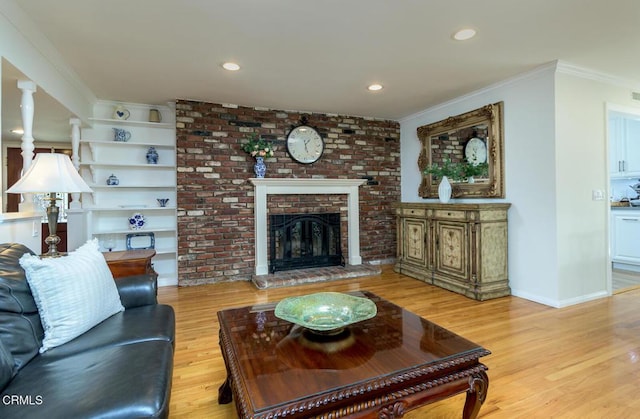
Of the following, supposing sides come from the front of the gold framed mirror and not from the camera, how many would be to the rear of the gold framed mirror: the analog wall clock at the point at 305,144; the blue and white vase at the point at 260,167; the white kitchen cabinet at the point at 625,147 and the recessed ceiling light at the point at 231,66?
1

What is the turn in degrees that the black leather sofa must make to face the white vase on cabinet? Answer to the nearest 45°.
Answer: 0° — it already faces it

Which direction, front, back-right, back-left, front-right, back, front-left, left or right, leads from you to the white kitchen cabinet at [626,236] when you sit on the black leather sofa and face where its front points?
front

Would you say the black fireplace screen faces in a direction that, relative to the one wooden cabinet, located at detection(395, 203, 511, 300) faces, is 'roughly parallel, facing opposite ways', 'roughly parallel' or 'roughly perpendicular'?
roughly perpendicular

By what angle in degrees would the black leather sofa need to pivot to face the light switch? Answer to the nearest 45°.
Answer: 0° — it already faces it

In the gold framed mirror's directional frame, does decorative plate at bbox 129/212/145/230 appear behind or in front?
in front

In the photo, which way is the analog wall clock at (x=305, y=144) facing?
toward the camera

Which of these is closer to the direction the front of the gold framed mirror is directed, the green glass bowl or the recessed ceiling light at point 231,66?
the recessed ceiling light

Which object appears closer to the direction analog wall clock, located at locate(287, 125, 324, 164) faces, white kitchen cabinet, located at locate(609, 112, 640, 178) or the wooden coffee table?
the wooden coffee table

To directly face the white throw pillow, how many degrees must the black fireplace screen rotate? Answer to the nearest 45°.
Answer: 0° — it already faces it

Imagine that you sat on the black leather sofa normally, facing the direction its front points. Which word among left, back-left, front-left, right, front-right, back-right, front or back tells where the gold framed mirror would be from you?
front

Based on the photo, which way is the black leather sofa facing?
to the viewer's right

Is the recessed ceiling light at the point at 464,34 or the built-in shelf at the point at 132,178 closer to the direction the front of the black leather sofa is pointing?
the recessed ceiling light

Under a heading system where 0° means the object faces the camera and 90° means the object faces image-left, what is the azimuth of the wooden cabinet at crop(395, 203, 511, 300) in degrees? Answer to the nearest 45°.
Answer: approximately 45°

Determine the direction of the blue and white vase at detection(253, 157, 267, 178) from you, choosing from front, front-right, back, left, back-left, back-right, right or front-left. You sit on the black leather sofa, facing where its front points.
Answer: front-left

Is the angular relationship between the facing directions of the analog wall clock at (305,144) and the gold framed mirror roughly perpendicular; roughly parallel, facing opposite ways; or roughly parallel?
roughly perpendicular

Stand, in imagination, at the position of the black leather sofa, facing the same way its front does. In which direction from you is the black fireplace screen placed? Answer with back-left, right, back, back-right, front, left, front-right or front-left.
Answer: front-left

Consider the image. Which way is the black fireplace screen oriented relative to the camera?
toward the camera

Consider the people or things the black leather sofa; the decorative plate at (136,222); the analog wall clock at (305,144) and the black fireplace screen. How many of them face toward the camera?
3

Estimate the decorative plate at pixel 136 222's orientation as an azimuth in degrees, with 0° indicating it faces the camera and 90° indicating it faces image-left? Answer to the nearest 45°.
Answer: approximately 0°

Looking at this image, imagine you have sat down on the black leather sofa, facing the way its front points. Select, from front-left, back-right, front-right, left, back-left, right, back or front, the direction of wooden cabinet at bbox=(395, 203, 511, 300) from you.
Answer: front
